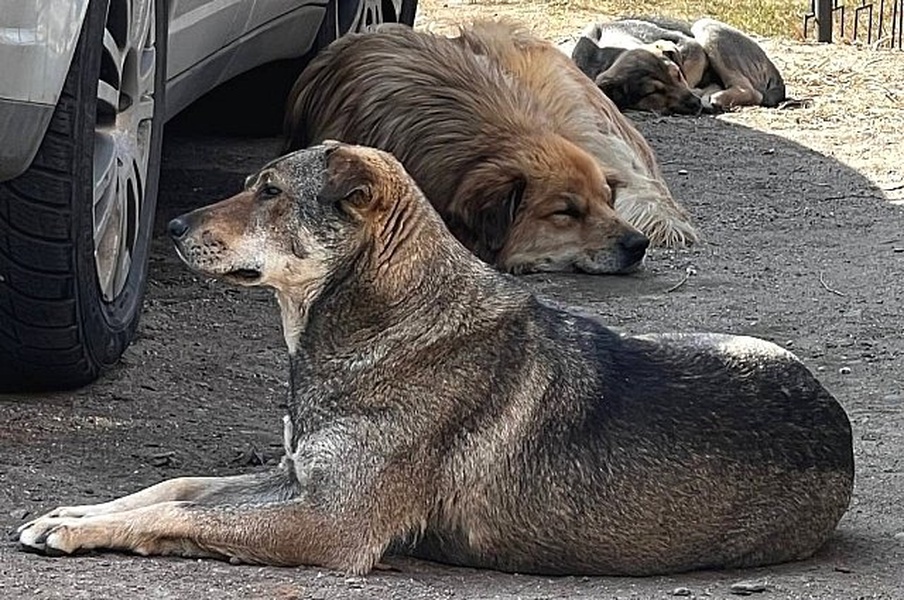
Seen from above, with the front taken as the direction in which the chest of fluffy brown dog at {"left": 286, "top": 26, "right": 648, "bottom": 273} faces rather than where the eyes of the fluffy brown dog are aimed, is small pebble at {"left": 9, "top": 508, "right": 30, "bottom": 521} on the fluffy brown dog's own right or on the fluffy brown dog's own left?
on the fluffy brown dog's own right

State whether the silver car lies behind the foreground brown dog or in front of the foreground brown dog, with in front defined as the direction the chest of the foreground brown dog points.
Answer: in front

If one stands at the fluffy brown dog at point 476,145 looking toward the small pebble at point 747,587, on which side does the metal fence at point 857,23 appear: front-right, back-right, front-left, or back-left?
back-left

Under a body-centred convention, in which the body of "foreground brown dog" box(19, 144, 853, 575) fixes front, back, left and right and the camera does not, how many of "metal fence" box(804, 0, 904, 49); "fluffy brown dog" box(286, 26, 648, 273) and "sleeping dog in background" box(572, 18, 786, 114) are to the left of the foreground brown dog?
0

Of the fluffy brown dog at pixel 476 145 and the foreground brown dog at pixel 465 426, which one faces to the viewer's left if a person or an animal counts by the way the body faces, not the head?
the foreground brown dog

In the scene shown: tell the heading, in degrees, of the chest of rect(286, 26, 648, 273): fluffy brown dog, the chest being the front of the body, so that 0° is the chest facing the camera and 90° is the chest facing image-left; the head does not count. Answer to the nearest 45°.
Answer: approximately 315°

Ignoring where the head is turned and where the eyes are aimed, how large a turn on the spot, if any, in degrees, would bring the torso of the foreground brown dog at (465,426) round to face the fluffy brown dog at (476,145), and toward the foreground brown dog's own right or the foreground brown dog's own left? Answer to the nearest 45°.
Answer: approximately 90° to the foreground brown dog's own right

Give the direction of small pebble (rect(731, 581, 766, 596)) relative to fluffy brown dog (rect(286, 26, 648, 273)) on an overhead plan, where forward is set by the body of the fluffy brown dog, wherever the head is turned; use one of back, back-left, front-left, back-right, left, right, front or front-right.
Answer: front-right

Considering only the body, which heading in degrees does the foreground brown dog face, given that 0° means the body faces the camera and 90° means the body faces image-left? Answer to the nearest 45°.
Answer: approximately 90°

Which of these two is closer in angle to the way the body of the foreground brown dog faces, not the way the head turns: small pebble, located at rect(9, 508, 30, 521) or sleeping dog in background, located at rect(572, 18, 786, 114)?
the small pebble

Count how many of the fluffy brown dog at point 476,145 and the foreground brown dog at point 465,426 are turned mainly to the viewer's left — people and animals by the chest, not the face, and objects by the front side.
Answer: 1

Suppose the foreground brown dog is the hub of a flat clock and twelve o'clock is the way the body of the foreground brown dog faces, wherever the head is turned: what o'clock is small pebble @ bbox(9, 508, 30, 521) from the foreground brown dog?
The small pebble is roughly at 12 o'clock from the foreground brown dog.
